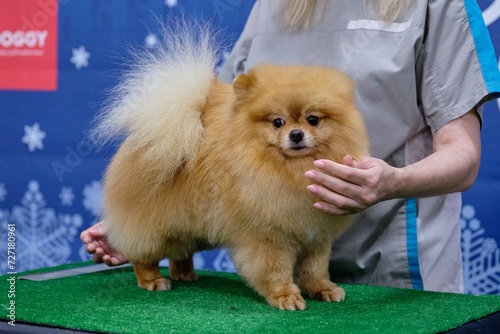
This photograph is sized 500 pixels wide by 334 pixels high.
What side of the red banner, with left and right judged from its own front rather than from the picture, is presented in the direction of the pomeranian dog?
front

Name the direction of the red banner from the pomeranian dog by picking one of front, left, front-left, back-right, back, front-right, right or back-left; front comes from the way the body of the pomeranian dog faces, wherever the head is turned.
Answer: back

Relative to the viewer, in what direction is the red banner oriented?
toward the camera

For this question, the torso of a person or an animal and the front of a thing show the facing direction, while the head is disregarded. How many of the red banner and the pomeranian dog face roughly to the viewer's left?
0
